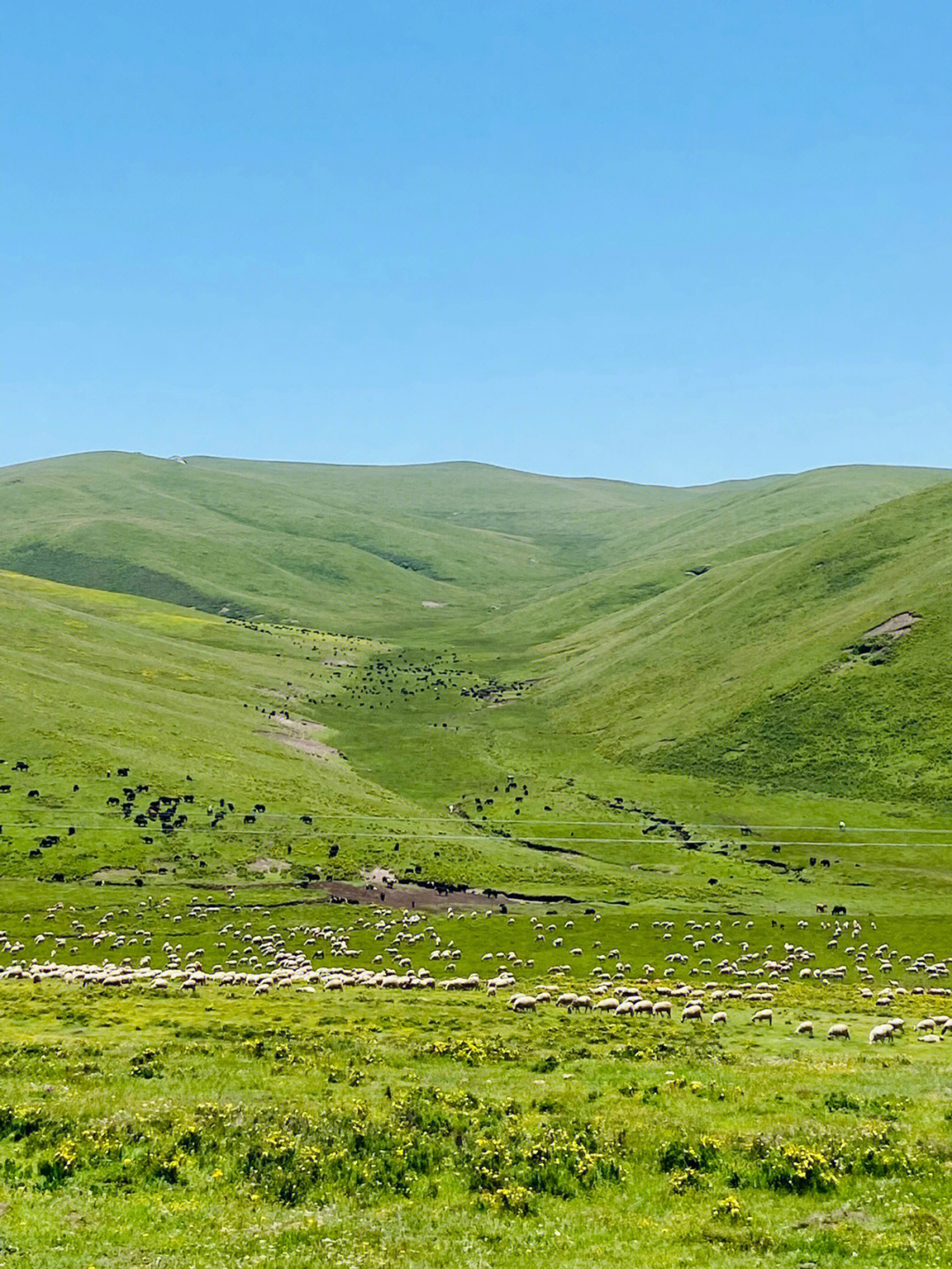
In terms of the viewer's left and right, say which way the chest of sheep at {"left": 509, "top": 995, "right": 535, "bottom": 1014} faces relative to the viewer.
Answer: facing to the left of the viewer

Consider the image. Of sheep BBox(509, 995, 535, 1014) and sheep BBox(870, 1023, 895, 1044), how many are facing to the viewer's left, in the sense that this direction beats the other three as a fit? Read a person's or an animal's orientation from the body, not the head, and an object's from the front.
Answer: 2

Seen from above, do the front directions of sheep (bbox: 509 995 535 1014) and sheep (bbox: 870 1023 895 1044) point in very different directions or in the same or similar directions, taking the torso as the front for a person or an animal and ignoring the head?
same or similar directions

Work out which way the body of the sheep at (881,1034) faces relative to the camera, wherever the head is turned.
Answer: to the viewer's left

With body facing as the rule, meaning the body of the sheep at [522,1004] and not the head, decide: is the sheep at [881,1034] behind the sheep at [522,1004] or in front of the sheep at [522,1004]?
behind

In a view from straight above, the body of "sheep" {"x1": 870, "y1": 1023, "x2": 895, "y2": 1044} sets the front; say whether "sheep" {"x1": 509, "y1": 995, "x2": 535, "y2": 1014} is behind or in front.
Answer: in front
